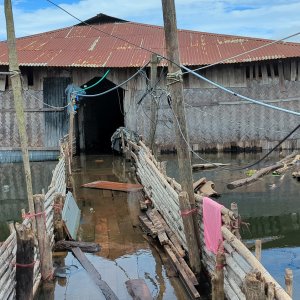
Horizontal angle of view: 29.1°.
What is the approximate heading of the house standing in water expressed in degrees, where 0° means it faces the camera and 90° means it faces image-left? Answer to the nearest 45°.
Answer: approximately 0°

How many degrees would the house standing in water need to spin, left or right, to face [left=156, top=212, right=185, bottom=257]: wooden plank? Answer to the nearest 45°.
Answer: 0° — it already faces it

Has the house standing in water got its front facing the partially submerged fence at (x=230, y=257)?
yes

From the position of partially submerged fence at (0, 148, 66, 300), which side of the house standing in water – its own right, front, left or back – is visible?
front

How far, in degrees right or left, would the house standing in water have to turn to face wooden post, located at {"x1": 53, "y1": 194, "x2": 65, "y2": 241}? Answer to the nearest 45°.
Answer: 0° — it already faces it

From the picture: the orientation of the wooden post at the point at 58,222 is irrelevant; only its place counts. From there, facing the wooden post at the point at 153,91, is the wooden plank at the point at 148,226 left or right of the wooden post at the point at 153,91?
right

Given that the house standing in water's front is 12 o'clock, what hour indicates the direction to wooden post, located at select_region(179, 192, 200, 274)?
The wooden post is roughly at 12 o'clock from the house standing in water.

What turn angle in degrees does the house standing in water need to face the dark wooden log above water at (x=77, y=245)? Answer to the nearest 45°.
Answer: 0° — it already faces it

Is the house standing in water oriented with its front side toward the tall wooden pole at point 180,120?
yes

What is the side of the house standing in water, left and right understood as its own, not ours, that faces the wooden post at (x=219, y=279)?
front
